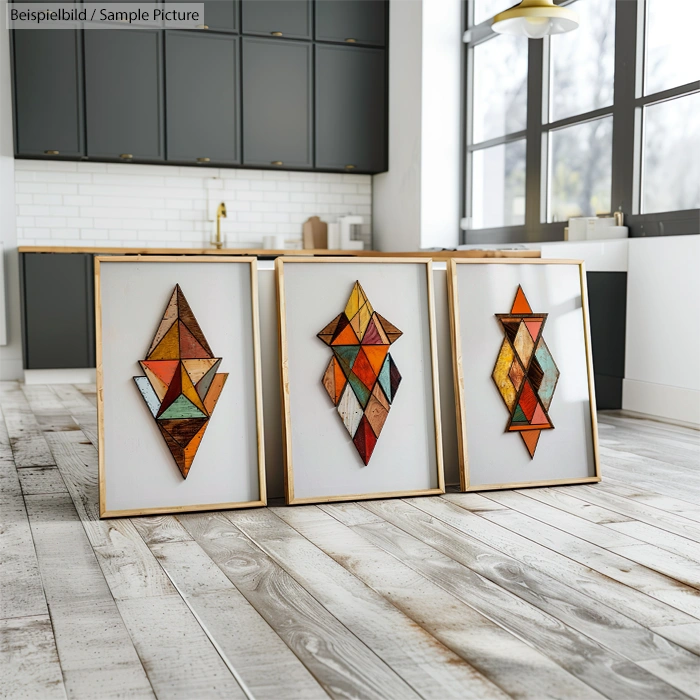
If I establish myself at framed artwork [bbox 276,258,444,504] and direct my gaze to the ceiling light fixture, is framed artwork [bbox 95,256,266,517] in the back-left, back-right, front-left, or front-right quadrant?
back-left

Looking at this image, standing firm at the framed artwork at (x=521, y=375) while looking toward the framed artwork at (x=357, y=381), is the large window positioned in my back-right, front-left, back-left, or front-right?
back-right

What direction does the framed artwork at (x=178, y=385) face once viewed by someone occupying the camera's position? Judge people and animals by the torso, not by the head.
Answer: facing the viewer

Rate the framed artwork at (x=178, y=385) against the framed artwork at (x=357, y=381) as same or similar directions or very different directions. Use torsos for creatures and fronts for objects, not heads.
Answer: same or similar directions

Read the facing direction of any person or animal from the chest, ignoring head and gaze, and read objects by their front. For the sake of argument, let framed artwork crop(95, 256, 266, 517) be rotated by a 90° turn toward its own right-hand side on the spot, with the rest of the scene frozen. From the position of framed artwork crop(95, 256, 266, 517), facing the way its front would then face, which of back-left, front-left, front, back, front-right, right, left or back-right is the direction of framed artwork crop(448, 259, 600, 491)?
back

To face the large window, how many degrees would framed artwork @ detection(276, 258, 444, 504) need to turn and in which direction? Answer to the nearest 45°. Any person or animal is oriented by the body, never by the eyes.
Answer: approximately 135° to its left

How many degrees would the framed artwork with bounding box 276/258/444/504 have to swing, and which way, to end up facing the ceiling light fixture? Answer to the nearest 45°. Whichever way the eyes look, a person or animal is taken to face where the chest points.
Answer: approximately 135° to its left

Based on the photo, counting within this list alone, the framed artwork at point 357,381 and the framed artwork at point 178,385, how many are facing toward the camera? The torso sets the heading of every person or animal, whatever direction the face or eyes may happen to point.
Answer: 2

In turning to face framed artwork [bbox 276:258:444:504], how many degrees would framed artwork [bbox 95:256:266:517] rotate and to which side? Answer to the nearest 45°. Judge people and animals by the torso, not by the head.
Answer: approximately 90° to its left

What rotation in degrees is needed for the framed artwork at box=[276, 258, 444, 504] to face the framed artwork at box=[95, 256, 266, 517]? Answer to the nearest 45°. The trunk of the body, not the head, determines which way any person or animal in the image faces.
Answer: approximately 90° to its right

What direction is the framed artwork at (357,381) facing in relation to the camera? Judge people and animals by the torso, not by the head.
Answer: toward the camera

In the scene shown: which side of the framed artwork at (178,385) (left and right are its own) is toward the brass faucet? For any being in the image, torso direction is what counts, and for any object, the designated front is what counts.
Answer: back
